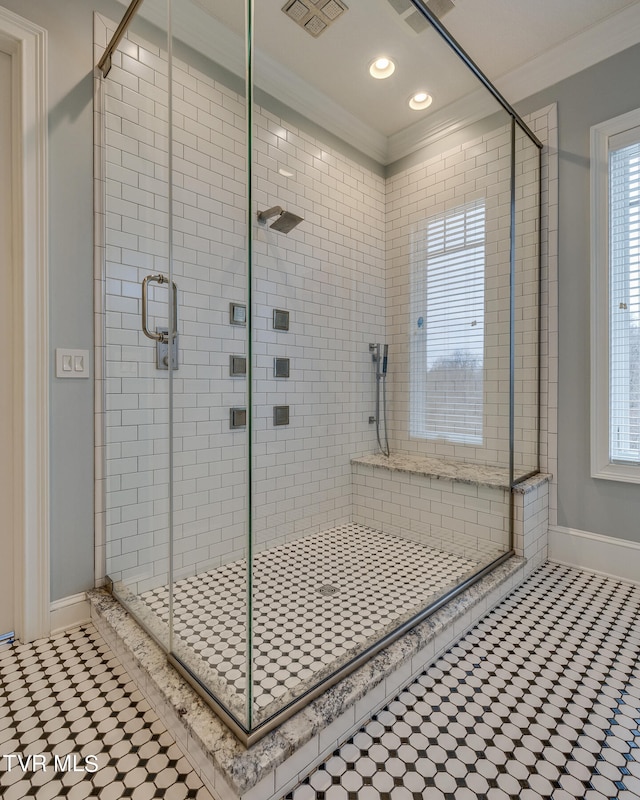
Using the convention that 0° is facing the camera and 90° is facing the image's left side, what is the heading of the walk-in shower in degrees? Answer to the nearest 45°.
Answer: approximately 45°

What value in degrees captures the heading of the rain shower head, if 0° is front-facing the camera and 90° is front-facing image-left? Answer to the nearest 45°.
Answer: approximately 315°

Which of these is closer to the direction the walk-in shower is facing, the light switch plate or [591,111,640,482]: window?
the light switch plate

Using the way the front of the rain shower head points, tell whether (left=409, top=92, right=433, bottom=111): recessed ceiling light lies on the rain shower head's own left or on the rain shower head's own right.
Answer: on the rain shower head's own left

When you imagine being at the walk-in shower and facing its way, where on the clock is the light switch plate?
The light switch plate is roughly at 1 o'clock from the walk-in shower.
